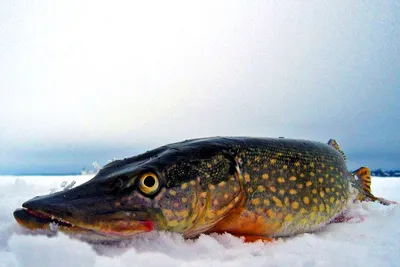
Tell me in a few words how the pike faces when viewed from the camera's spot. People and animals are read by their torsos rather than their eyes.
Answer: facing the viewer and to the left of the viewer
